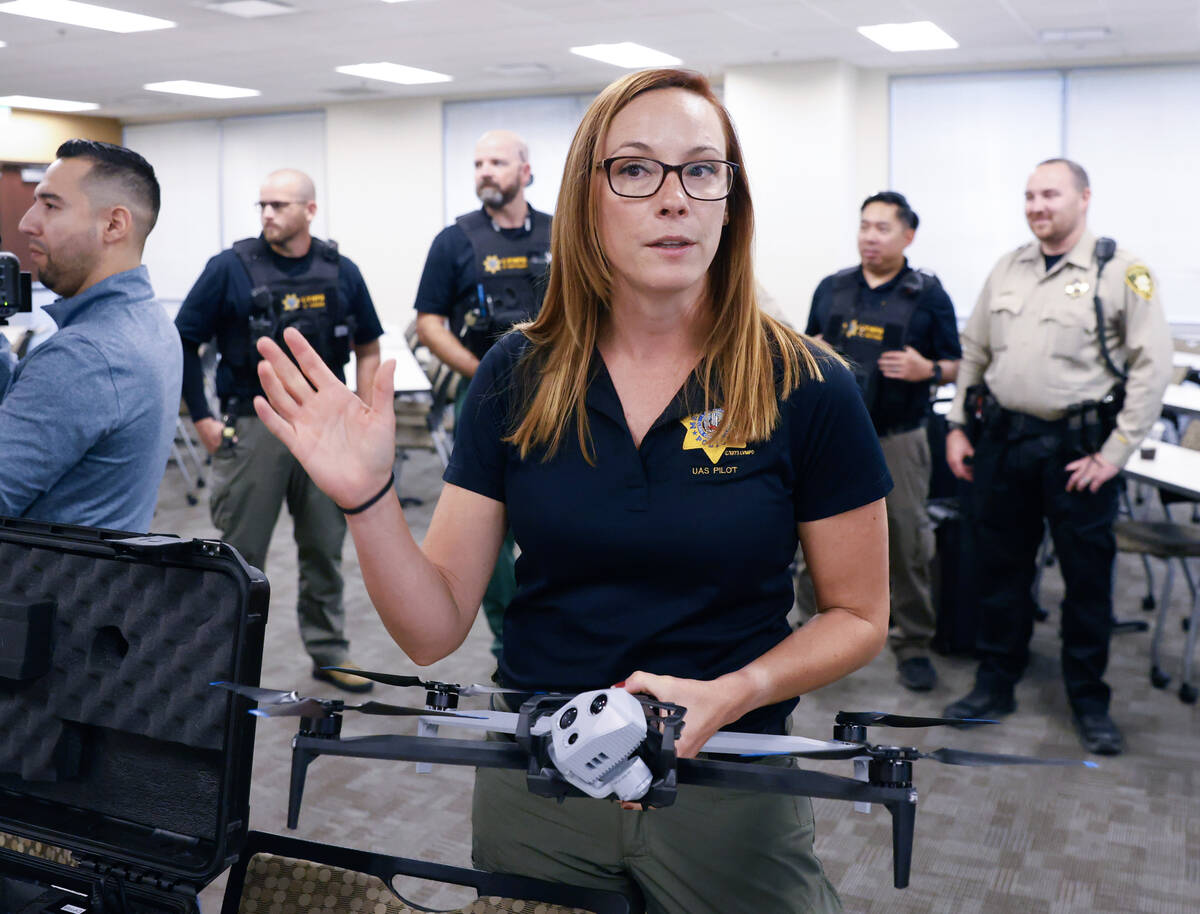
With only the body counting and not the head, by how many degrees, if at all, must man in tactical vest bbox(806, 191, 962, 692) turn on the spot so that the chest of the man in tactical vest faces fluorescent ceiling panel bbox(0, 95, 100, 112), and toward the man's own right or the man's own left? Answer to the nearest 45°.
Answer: approximately 90° to the man's own right

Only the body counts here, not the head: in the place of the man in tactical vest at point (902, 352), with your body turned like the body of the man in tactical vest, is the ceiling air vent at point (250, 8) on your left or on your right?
on your right

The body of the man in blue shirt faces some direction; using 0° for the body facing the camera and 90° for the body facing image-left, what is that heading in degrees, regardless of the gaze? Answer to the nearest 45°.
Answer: approximately 90°

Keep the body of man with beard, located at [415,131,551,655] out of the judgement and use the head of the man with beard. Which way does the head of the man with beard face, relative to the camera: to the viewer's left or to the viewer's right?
to the viewer's left

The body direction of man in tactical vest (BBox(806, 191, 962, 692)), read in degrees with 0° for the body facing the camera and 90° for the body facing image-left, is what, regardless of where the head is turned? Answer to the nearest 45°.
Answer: approximately 45°

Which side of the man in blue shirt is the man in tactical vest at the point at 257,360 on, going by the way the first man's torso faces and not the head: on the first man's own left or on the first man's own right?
on the first man's own right
